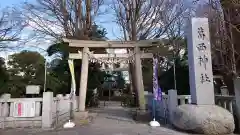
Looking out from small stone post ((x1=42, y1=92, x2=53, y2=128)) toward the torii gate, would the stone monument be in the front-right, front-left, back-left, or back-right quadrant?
front-right

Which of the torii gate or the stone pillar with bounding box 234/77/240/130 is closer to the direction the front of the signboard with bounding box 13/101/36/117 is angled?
the stone pillar

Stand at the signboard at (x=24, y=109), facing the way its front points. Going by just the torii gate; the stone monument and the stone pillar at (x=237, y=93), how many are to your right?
0

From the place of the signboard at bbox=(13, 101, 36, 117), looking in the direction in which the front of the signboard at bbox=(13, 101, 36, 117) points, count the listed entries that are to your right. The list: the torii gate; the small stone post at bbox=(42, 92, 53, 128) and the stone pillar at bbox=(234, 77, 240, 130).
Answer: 0

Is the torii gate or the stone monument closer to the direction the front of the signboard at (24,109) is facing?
the stone monument

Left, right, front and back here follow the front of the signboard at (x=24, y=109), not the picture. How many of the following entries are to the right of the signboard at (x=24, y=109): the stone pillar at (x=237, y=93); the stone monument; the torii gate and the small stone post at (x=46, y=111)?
0

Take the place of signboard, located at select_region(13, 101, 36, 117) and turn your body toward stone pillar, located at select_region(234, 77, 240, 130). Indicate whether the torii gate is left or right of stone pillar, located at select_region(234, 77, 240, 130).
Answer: left

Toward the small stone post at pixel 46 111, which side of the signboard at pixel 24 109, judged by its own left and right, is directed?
left

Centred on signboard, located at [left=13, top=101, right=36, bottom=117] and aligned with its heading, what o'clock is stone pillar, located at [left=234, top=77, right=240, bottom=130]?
The stone pillar is roughly at 10 o'clock from the signboard.

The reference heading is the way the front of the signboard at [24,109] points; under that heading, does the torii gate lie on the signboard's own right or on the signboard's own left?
on the signboard's own left

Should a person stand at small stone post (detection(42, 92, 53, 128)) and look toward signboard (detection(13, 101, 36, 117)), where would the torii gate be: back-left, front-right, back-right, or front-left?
back-right

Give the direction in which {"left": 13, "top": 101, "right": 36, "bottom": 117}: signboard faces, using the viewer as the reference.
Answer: facing the viewer

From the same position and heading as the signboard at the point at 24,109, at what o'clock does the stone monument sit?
The stone monument is roughly at 10 o'clock from the signboard.
